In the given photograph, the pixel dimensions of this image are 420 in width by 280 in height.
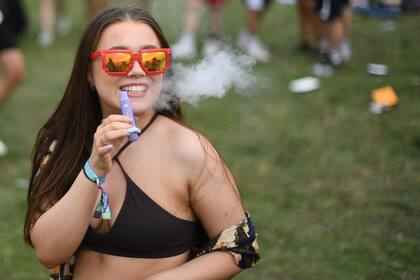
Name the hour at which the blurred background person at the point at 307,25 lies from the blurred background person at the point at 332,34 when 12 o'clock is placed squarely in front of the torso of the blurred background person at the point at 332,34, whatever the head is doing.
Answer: the blurred background person at the point at 307,25 is roughly at 4 o'clock from the blurred background person at the point at 332,34.

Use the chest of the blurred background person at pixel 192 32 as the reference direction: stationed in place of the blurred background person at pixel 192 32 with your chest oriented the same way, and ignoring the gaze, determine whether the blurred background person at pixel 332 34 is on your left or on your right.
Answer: on your left

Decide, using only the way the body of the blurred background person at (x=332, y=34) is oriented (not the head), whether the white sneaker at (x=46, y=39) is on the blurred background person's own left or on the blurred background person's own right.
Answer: on the blurred background person's own right

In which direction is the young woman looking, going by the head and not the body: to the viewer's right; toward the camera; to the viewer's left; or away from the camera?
toward the camera

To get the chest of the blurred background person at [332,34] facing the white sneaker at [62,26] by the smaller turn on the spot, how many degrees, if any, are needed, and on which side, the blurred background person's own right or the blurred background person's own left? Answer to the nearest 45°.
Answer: approximately 45° to the blurred background person's own right

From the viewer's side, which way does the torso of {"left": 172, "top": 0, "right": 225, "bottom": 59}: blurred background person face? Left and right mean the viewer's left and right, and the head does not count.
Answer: facing the viewer and to the left of the viewer

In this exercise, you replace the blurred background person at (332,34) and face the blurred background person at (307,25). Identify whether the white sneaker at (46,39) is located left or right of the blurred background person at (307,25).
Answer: left

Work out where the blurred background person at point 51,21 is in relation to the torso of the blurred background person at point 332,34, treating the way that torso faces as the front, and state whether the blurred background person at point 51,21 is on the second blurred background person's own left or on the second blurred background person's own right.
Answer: on the second blurred background person's own right

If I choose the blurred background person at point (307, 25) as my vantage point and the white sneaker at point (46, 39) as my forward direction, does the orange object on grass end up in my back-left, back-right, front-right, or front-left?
back-left

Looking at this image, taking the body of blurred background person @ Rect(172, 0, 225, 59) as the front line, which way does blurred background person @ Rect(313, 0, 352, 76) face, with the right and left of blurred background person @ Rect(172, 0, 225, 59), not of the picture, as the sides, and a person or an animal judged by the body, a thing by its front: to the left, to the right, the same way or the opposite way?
the same way
